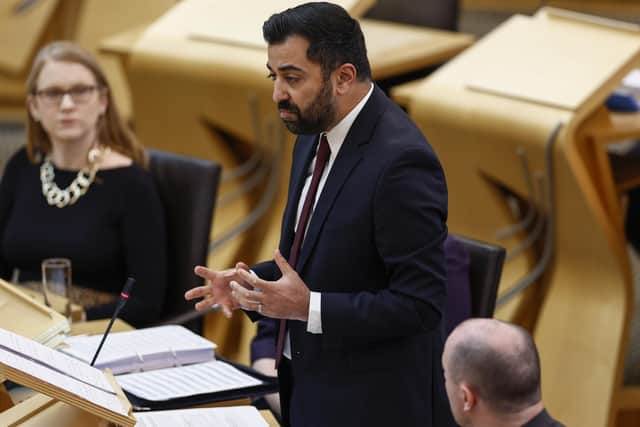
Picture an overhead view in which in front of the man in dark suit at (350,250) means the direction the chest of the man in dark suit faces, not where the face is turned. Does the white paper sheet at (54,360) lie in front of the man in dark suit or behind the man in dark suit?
in front

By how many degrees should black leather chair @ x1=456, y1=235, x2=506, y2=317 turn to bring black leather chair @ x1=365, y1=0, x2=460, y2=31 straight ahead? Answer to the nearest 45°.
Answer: approximately 135° to its right

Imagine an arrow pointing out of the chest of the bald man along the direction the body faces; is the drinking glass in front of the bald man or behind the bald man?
in front

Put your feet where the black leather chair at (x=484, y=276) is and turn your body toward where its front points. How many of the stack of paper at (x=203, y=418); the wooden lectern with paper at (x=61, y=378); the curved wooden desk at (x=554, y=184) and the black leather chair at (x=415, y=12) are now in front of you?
2

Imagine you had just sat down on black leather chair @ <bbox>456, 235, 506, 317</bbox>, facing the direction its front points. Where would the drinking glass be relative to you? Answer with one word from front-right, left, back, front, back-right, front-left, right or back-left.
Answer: front-right

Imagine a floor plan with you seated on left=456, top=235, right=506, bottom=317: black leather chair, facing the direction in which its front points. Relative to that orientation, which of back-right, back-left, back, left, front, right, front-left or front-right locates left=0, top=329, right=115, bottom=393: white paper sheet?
front

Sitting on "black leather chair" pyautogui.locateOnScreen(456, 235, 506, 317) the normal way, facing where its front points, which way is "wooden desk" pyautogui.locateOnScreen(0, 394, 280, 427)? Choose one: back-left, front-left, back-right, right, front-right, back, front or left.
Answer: front

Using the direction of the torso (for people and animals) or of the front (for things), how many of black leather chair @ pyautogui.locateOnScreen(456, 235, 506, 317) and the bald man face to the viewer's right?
0

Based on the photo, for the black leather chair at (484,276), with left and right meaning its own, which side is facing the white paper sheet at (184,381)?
front

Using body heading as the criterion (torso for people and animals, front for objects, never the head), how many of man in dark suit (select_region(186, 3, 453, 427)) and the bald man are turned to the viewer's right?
0

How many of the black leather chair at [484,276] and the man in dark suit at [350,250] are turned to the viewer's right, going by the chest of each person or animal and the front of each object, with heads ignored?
0

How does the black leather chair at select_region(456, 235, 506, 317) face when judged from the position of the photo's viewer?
facing the viewer and to the left of the viewer

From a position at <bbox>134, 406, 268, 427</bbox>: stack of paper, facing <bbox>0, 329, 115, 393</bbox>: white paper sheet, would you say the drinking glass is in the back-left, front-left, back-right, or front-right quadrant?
front-right

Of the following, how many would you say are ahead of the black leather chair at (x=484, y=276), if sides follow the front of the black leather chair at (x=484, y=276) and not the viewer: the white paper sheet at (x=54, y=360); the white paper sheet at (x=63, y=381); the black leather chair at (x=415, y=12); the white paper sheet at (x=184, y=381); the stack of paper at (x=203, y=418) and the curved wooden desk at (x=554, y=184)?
4

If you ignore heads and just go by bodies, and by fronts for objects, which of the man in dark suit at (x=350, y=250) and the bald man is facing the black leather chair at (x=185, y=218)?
the bald man
